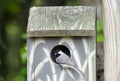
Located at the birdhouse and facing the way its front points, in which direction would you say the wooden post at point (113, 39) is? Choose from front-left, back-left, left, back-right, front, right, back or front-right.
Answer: left
